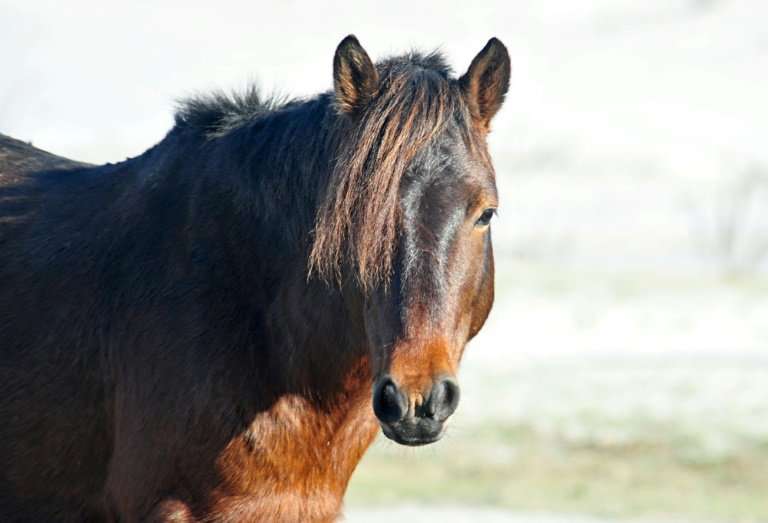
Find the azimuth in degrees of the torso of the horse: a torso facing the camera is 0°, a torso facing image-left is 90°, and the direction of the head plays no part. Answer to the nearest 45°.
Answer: approximately 315°
